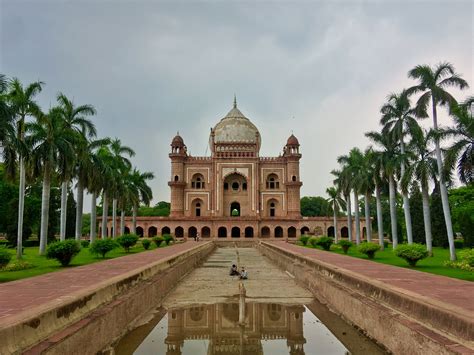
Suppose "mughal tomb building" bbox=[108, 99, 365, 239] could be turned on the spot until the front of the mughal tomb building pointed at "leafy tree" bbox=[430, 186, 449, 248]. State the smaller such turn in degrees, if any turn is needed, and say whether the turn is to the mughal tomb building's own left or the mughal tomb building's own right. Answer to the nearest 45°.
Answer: approximately 45° to the mughal tomb building's own left

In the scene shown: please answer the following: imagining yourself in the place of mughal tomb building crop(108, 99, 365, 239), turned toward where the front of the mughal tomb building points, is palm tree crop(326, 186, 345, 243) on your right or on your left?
on your left

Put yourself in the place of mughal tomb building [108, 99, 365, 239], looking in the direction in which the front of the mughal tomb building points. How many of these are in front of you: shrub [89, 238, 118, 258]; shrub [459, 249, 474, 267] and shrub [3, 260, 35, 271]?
3

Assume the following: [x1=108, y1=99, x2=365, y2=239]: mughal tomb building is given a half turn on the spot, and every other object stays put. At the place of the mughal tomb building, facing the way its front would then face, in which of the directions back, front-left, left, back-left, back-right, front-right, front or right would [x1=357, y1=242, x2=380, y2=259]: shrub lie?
back

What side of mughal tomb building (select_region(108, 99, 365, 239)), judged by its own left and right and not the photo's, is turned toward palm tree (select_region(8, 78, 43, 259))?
front

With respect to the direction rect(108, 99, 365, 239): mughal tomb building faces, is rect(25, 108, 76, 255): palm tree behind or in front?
in front

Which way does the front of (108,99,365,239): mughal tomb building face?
toward the camera

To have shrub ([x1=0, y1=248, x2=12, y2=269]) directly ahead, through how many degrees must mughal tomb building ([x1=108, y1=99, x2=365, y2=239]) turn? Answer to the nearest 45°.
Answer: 0° — it already faces it

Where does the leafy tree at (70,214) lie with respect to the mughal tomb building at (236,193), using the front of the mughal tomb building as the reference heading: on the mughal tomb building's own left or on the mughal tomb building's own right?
on the mughal tomb building's own right

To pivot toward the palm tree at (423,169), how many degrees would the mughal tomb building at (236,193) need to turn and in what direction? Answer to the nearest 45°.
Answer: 0° — it already faces it

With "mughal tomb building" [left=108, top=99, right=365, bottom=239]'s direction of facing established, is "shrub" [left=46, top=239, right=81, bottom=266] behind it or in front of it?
in front

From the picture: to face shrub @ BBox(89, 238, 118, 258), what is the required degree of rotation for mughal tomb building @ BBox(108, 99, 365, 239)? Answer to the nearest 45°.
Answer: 0° — it already faces it

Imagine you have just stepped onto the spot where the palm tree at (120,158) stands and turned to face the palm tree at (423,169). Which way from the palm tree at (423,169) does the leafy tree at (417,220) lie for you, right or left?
left

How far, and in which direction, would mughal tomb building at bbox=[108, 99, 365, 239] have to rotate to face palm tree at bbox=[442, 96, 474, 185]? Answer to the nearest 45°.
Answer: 0° — it already faces it

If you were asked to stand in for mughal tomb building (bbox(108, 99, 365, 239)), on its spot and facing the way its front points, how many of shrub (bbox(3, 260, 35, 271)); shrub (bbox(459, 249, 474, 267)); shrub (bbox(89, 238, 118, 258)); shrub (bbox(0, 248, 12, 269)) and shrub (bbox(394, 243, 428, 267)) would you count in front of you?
5
